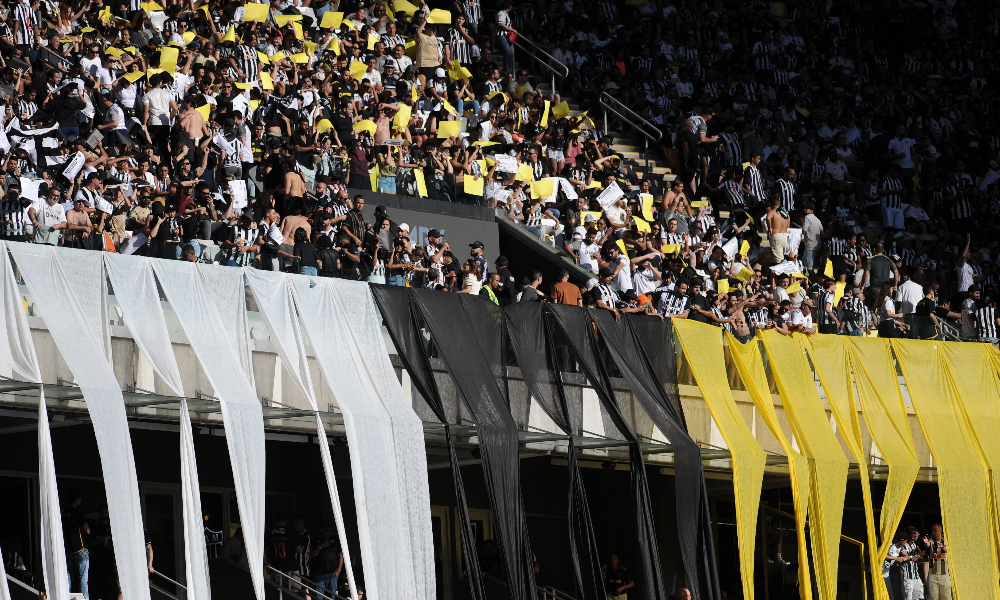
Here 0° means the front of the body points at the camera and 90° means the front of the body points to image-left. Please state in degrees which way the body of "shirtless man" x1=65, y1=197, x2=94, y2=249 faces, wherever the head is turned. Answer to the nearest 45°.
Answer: approximately 315°

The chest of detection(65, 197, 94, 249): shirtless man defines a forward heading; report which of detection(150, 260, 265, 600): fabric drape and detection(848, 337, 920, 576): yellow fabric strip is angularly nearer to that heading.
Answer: the fabric drape

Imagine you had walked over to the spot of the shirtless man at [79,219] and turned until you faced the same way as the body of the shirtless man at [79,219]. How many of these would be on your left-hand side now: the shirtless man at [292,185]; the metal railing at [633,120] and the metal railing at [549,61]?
3

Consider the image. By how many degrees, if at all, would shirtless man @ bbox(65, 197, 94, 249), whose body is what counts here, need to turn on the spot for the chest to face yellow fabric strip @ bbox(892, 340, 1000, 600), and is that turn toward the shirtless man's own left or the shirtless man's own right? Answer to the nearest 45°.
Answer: approximately 45° to the shirtless man's own left

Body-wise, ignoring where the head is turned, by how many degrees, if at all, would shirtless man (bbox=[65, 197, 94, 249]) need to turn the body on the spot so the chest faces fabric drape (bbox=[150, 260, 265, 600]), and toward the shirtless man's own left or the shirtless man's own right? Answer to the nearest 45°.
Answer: approximately 90° to the shirtless man's own left

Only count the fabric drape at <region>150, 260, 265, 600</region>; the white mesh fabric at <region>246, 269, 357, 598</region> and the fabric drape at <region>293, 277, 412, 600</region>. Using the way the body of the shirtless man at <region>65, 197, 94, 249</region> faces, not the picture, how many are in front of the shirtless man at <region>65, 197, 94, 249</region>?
3

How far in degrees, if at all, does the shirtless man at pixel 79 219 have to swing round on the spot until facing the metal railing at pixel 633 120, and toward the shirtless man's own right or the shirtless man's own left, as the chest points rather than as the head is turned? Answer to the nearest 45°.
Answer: approximately 90° to the shirtless man's own left

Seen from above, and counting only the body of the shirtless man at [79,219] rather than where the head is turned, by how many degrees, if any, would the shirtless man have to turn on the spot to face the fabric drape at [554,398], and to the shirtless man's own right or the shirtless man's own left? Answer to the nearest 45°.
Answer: approximately 45° to the shirtless man's own left
